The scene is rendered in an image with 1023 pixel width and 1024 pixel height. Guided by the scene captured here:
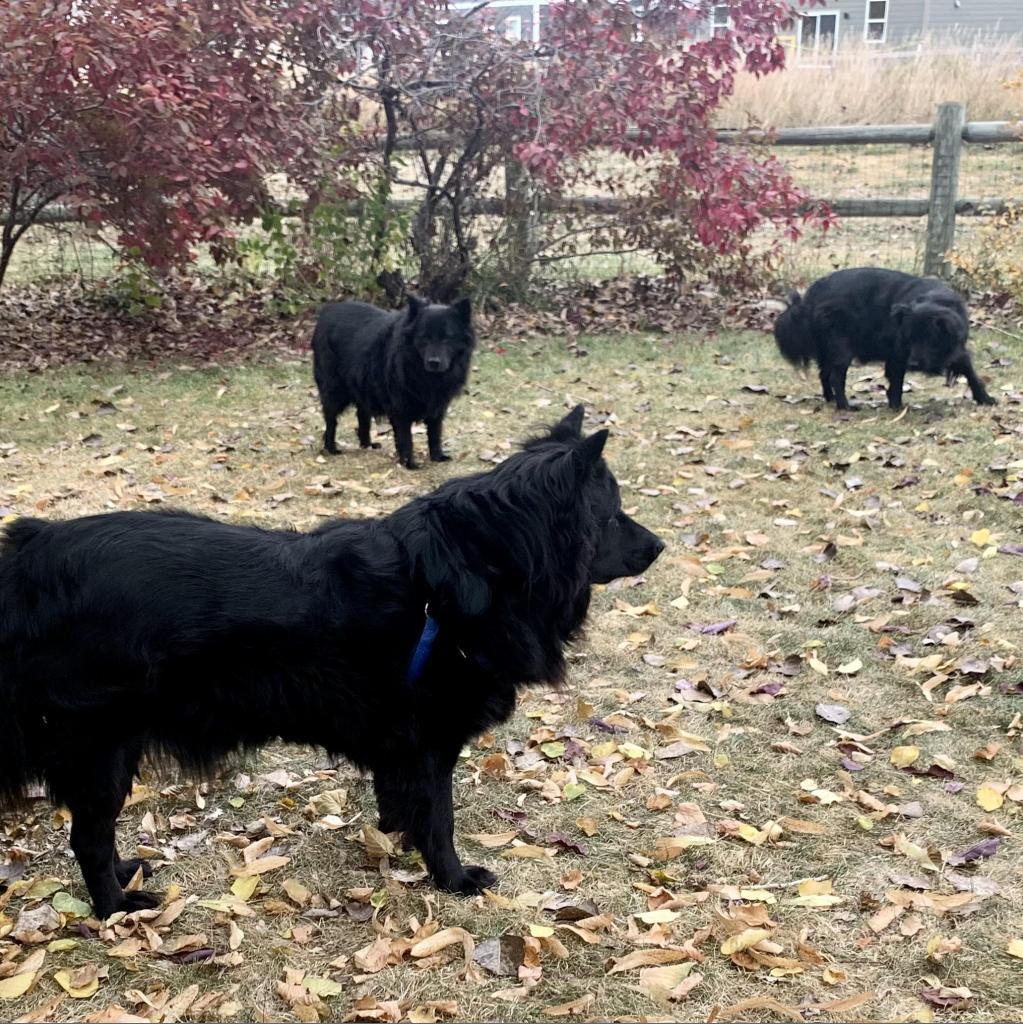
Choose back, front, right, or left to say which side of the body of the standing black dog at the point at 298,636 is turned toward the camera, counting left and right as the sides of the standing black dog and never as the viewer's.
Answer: right

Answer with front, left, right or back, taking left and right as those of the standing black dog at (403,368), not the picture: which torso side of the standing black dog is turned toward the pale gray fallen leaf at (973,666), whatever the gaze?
front

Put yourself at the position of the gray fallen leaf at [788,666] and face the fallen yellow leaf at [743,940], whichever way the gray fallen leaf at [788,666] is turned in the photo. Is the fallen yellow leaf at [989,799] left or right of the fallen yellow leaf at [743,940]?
left

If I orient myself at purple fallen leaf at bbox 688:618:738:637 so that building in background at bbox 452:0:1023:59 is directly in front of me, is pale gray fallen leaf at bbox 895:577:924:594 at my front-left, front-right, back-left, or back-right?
front-right

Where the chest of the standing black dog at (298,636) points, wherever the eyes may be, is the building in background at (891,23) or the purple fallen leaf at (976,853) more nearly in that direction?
the purple fallen leaf

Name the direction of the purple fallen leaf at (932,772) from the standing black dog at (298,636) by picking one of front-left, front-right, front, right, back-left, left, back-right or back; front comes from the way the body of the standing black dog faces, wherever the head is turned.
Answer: front

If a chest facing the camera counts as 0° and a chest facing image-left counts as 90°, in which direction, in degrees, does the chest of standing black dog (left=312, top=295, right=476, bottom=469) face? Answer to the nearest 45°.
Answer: approximately 315°
